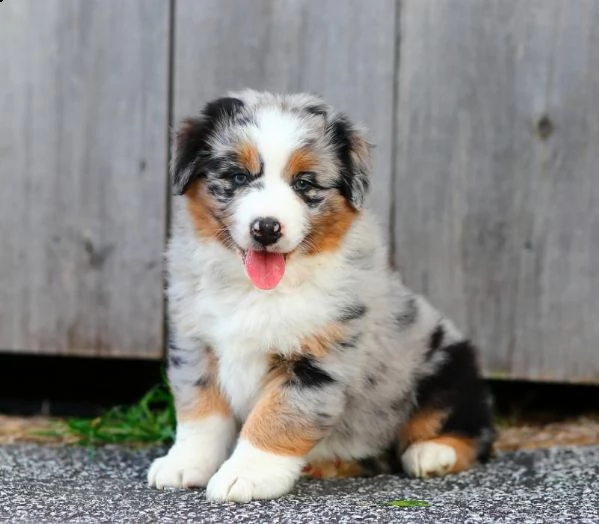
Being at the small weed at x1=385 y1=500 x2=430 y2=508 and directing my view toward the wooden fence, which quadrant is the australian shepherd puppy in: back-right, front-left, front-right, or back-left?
front-left

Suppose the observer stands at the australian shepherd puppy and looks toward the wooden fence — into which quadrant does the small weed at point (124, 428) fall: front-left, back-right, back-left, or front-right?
front-left

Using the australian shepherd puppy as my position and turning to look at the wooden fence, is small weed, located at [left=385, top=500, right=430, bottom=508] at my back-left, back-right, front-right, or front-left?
back-right

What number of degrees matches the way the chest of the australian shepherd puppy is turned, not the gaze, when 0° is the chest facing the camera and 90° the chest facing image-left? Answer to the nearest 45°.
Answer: approximately 45°

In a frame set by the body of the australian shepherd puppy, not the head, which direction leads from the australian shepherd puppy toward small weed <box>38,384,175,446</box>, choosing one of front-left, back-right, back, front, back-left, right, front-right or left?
right

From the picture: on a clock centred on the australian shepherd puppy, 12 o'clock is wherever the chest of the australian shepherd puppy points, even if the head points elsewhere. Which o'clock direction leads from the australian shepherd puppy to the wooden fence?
The wooden fence is roughly at 5 o'clock from the australian shepherd puppy.
